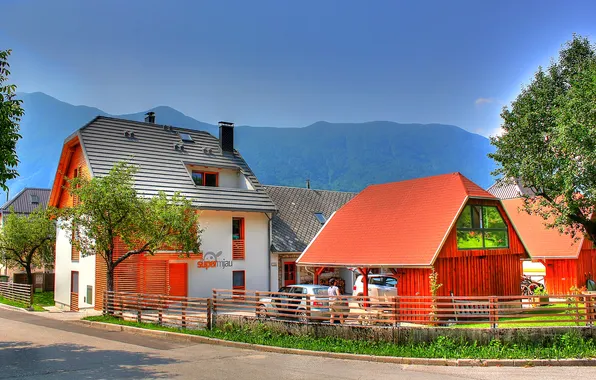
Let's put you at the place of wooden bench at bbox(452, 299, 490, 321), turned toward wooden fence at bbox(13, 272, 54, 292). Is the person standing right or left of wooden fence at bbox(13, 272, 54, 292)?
left

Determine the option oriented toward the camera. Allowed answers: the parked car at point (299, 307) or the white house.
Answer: the white house

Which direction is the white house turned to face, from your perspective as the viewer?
facing the viewer

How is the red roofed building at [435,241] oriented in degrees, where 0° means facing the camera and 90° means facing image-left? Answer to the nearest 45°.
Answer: approximately 315°

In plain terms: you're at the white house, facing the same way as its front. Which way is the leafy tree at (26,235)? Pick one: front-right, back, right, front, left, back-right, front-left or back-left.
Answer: back-right

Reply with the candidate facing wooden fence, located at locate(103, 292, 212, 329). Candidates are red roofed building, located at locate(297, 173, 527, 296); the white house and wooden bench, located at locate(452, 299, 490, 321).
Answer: the white house

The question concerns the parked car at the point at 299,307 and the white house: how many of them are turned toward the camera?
1

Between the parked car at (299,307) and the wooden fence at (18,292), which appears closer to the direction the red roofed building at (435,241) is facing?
the parked car

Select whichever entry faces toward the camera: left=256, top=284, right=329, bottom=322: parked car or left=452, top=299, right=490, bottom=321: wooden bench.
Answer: the wooden bench

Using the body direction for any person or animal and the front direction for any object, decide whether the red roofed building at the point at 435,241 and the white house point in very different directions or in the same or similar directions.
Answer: same or similar directions

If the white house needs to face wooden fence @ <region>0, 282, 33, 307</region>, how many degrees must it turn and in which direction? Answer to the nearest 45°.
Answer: approximately 135° to its right
